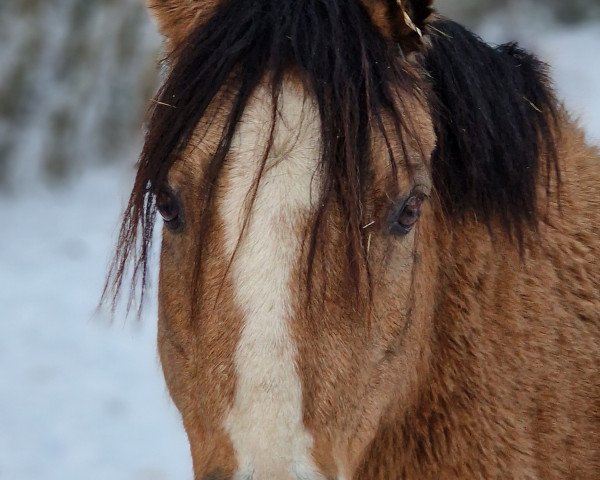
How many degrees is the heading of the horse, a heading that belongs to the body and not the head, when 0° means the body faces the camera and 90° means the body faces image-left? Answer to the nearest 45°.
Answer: approximately 45°
